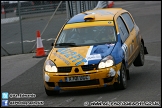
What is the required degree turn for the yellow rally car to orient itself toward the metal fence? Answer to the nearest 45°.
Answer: approximately 135° to its right

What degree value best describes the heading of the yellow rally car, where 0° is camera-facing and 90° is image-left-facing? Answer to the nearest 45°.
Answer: approximately 45°
